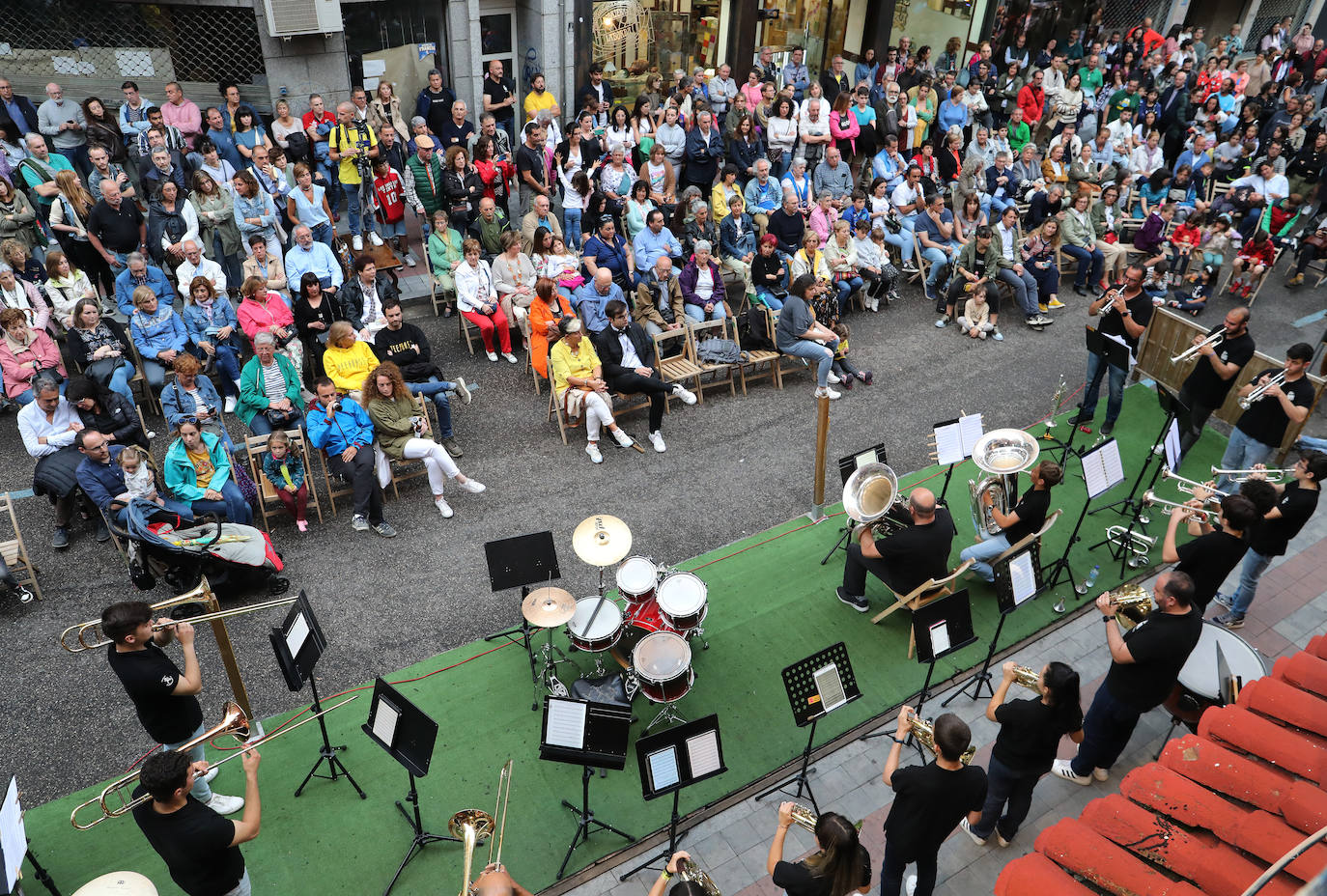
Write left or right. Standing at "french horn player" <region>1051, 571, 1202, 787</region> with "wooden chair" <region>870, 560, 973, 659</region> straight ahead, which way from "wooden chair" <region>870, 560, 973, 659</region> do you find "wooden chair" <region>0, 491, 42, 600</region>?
left

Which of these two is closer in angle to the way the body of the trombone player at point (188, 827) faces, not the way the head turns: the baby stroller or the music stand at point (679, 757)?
the baby stroller

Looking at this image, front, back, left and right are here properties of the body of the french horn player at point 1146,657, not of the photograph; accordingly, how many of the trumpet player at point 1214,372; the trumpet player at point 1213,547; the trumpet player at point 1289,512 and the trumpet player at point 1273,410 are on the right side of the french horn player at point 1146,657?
4

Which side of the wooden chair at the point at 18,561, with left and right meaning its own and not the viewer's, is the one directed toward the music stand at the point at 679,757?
front

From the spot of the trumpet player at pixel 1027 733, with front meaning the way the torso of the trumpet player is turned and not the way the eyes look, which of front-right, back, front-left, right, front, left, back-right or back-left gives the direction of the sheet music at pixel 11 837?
left

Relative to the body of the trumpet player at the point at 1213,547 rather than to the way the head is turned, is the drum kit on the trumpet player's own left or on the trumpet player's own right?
on the trumpet player's own left

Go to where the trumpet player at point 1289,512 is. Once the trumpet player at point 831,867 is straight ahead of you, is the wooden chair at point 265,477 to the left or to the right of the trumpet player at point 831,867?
right

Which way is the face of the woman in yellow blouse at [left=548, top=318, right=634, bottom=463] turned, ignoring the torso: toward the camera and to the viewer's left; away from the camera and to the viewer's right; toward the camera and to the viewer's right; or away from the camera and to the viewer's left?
toward the camera and to the viewer's right

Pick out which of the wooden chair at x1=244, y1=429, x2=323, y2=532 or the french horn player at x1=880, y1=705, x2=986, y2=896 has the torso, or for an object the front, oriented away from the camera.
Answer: the french horn player

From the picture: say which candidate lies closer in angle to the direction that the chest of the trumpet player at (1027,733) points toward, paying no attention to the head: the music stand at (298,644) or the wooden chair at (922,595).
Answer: the wooden chair
